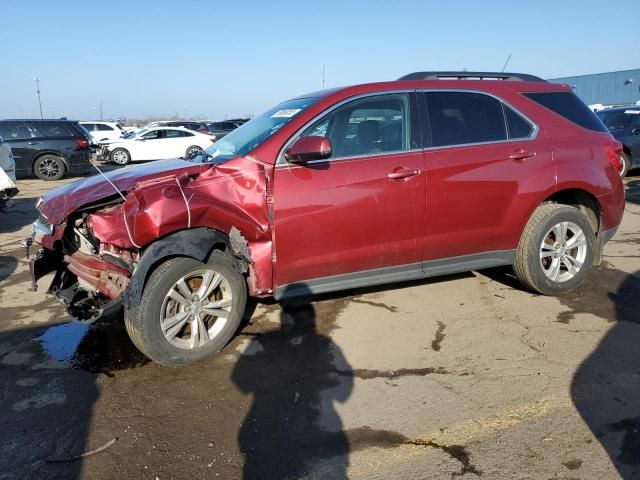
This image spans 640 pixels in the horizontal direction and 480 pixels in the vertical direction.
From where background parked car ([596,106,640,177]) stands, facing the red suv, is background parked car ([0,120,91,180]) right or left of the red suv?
right

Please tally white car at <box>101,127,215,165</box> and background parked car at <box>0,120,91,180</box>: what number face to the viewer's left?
2

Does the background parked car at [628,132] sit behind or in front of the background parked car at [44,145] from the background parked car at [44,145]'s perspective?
behind

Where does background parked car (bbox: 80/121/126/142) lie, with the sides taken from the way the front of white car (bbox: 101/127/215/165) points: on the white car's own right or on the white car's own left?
on the white car's own right

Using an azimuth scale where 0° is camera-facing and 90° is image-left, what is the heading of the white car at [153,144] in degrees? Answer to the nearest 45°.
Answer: approximately 90°

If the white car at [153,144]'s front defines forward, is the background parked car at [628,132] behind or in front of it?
behind

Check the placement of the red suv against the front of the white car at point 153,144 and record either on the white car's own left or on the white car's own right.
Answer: on the white car's own left

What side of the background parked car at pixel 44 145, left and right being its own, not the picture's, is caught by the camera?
left
